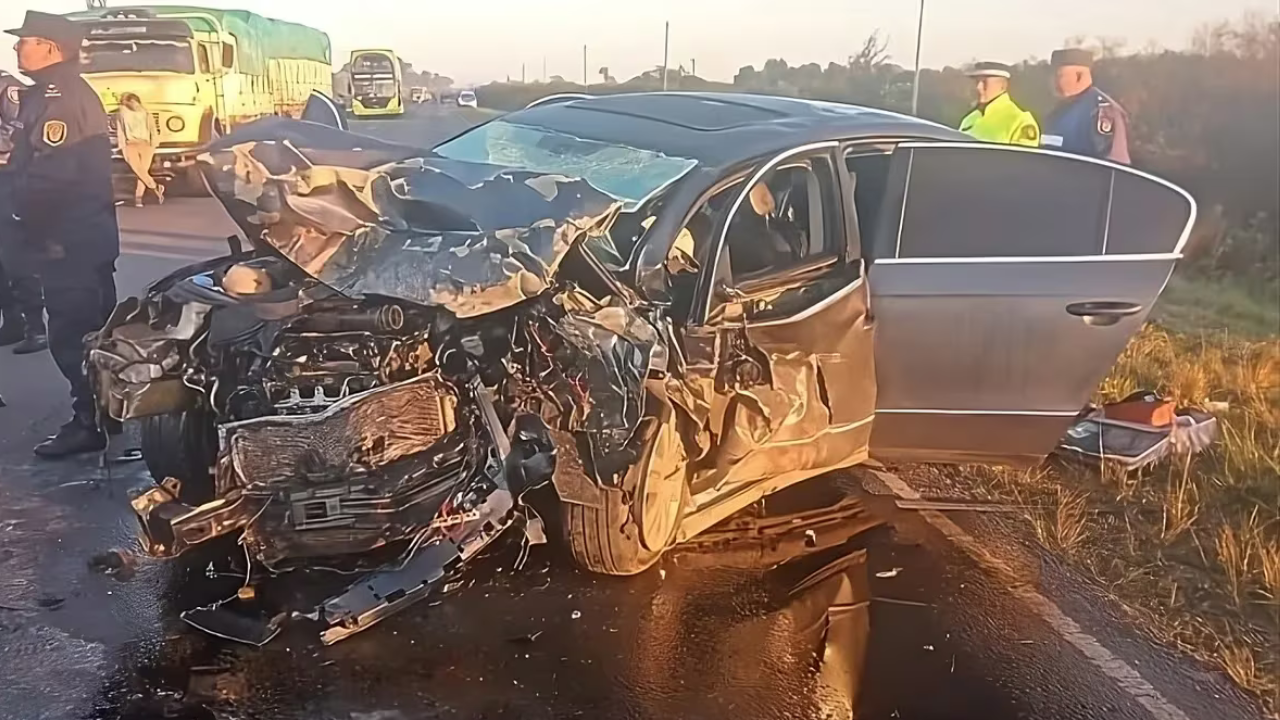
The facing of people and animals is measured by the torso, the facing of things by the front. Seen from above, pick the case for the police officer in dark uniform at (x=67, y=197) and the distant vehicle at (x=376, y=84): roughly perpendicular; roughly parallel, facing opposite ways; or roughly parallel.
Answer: roughly perpendicular

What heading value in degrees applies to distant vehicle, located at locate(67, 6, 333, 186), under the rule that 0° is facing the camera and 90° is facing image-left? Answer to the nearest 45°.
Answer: approximately 45°

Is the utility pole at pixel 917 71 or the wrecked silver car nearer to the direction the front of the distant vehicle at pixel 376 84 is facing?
the wrecked silver car

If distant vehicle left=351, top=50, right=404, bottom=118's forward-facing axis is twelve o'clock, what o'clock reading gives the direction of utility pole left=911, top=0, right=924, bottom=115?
The utility pole is roughly at 10 o'clock from the distant vehicle.

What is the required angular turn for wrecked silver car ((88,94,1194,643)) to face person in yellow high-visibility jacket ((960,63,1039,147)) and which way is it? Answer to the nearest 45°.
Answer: approximately 180°

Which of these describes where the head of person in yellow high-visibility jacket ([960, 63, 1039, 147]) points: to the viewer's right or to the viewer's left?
to the viewer's left
